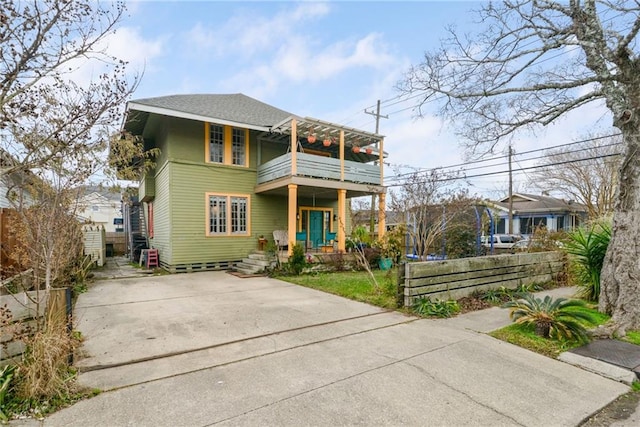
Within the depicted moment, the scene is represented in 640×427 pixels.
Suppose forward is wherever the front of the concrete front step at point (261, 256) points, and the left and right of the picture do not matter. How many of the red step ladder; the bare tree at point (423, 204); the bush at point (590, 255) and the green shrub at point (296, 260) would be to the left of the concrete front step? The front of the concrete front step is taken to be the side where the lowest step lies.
3

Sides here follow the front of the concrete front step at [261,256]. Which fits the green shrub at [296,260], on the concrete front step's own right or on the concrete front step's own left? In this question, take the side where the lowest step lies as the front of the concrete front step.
on the concrete front step's own left

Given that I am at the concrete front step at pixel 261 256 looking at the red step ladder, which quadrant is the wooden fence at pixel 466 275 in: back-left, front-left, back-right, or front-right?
back-left

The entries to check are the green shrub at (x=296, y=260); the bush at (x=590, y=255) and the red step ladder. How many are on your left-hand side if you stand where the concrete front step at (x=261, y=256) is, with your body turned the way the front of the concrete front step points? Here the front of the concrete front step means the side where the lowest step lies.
2

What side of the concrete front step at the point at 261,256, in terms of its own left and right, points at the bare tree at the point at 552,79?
left

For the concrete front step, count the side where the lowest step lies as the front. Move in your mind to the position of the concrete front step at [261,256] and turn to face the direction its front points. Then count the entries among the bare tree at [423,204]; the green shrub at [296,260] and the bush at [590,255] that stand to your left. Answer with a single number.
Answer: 3

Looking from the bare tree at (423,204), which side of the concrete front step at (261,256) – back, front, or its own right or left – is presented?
left

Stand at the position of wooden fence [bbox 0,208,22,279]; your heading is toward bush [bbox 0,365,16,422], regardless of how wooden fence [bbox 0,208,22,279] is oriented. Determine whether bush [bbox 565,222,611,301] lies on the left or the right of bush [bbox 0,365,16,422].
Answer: left

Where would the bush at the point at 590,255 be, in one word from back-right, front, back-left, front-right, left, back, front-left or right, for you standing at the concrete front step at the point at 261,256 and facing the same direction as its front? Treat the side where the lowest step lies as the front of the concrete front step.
left

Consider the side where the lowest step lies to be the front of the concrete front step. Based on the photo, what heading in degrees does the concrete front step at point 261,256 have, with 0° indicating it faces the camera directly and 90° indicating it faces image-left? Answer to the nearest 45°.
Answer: approximately 45°
